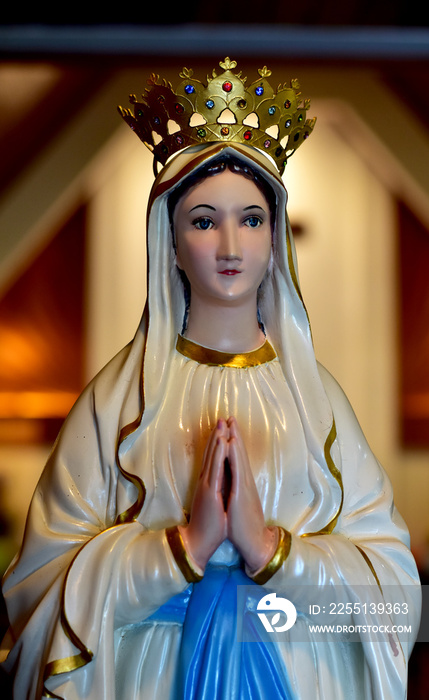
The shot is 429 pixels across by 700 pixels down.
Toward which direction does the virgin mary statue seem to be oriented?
toward the camera
